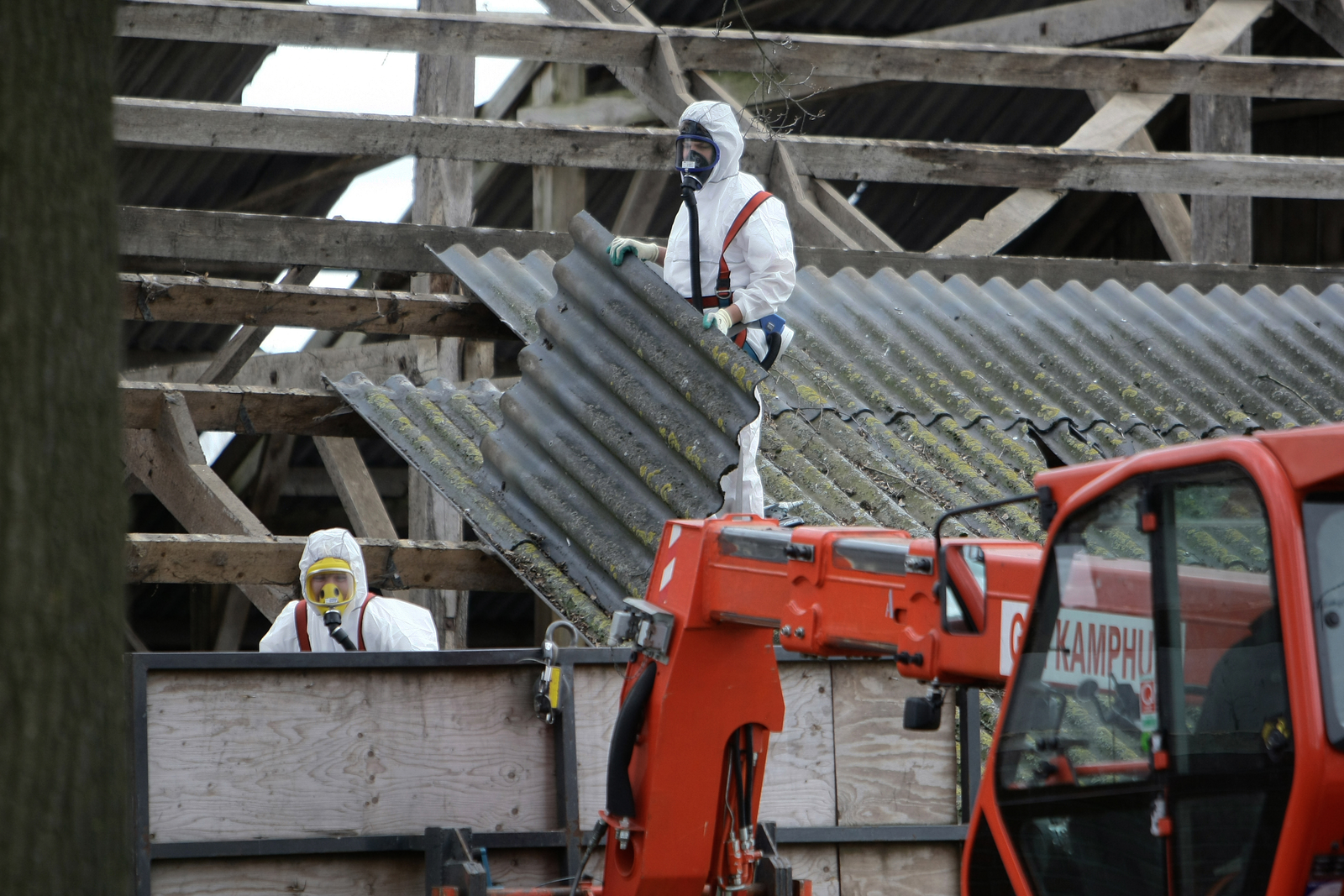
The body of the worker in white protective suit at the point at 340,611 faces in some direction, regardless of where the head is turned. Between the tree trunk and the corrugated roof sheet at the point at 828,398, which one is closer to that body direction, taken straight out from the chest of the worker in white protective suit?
the tree trunk

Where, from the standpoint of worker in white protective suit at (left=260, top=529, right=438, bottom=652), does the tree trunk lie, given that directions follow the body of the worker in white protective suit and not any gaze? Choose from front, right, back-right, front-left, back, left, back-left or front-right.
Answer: front

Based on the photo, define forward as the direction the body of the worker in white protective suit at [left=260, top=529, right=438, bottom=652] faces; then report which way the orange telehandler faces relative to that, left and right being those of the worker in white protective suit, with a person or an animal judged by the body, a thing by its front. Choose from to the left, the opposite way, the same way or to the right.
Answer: to the right

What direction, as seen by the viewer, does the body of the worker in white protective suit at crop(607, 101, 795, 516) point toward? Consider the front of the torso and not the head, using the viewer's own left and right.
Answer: facing the viewer and to the left of the viewer

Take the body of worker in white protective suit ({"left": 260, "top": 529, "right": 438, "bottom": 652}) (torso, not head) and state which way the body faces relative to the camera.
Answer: toward the camera

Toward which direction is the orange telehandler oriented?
to the viewer's left

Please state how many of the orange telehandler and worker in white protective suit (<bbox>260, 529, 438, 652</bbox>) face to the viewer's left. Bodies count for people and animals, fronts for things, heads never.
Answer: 1

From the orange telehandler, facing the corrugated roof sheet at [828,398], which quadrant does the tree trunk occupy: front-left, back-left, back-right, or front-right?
back-left

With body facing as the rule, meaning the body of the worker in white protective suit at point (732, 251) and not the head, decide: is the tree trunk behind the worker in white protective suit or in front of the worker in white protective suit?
in front
